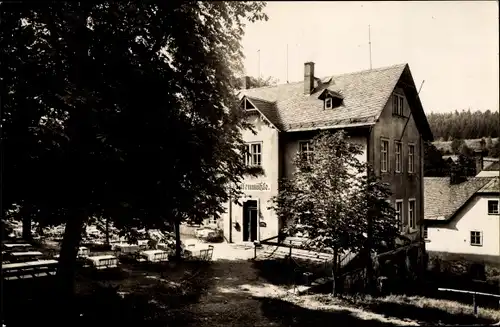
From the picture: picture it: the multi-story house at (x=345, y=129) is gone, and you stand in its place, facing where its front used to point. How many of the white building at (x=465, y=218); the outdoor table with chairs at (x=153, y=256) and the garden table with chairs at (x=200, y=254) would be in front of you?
2

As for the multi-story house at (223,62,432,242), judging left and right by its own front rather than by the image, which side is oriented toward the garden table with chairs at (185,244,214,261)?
front

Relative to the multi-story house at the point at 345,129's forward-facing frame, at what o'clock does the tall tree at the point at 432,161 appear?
The tall tree is roughly at 5 o'clock from the multi-story house.

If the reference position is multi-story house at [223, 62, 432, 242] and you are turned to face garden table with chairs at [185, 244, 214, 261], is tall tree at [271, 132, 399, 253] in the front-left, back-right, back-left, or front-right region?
front-left

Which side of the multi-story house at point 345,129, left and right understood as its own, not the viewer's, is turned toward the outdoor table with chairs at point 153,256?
front

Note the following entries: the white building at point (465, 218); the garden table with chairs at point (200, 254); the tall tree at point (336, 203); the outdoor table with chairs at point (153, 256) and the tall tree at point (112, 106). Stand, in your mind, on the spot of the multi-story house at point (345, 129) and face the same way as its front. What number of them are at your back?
1

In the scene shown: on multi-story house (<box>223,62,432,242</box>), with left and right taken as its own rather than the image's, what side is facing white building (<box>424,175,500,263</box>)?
back

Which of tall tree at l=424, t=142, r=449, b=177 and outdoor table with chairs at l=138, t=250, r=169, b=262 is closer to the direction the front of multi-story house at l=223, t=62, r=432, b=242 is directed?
the outdoor table with chairs

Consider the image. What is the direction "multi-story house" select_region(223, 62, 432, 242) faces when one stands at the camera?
facing the viewer and to the left of the viewer

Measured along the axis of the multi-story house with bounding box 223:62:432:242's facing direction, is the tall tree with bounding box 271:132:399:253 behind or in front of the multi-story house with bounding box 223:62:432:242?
in front

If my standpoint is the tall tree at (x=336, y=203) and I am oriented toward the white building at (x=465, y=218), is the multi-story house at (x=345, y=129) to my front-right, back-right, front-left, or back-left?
front-left

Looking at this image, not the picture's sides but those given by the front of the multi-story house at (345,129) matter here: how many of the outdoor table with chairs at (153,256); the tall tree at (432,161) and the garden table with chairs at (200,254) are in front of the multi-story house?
2
